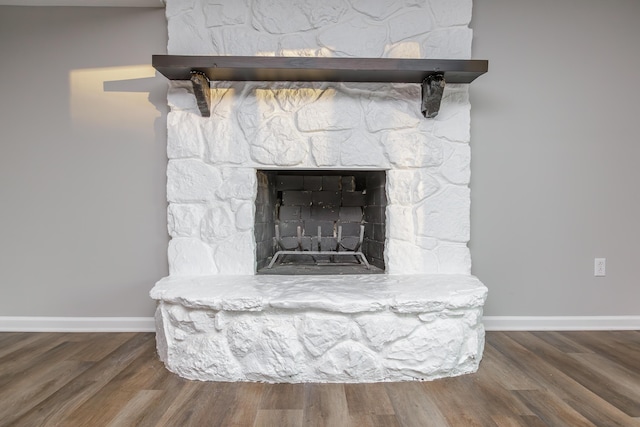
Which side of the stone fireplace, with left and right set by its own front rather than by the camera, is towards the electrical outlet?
left

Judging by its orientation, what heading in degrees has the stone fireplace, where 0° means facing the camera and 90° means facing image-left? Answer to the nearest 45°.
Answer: approximately 0°

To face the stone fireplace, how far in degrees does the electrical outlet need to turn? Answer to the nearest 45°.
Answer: approximately 45° to its right

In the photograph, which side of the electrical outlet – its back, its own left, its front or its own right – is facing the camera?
front

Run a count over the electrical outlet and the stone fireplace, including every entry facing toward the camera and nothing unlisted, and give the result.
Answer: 2
